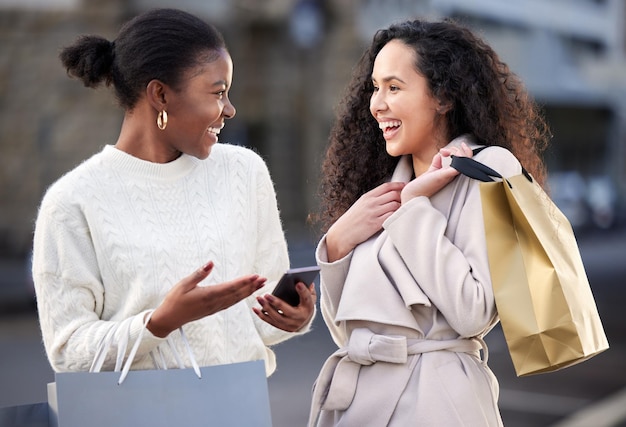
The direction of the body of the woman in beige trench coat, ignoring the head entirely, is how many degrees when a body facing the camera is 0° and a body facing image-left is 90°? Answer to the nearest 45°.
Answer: approximately 45°
